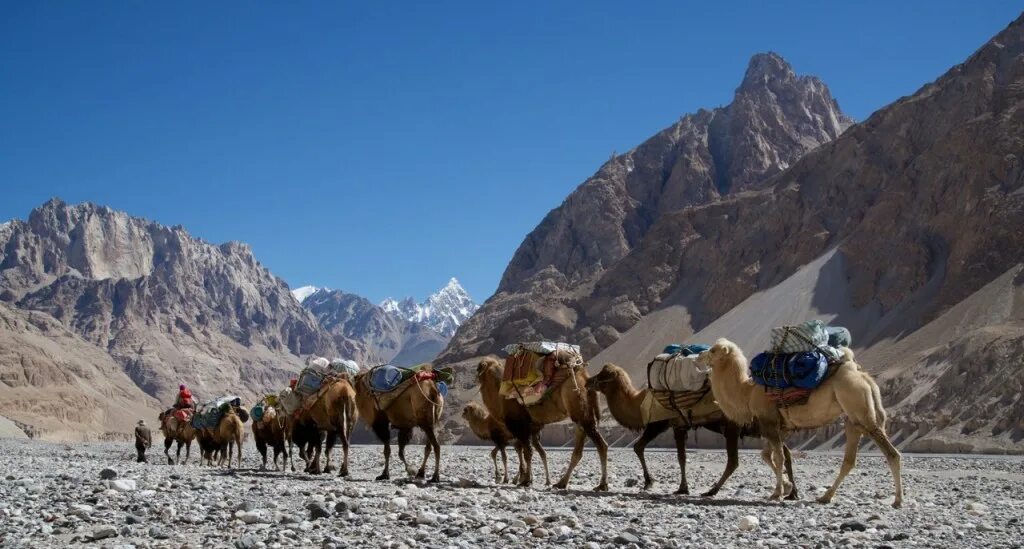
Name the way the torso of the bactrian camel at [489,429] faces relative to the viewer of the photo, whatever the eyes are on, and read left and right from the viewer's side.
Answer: facing to the left of the viewer

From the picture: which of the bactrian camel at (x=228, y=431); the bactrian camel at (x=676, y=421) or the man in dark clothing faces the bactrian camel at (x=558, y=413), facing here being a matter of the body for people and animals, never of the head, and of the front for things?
the bactrian camel at (x=676, y=421)

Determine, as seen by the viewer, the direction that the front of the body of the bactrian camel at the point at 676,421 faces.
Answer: to the viewer's left

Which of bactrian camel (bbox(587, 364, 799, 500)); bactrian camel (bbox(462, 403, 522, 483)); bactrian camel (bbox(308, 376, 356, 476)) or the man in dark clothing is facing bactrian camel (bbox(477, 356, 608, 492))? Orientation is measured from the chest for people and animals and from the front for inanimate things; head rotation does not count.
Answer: bactrian camel (bbox(587, 364, 799, 500))

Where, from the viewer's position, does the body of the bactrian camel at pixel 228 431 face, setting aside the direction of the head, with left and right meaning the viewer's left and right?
facing away from the viewer and to the left of the viewer

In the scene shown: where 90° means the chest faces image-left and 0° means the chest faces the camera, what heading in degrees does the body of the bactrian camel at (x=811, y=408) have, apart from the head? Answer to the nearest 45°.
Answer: approximately 90°

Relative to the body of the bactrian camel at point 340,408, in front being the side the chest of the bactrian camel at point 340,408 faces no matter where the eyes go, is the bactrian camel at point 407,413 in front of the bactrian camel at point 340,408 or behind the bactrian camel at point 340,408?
behind

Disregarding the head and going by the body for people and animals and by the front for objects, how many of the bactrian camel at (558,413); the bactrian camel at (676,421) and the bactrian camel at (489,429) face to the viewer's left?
3

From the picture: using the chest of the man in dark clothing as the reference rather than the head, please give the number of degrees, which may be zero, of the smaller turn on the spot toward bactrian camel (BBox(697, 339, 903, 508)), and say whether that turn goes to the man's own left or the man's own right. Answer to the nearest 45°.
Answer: approximately 135° to the man's own left

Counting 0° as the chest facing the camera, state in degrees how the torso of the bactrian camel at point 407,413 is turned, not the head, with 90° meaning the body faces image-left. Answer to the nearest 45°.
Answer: approximately 90°

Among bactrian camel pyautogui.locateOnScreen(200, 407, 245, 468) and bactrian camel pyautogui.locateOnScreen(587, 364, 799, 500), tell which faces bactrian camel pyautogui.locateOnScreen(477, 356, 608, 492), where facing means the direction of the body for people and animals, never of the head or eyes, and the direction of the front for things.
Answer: bactrian camel pyautogui.locateOnScreen(587, 364, 799, 500)

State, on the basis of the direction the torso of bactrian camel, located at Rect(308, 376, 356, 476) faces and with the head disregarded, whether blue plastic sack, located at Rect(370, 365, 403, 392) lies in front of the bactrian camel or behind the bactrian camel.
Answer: behind

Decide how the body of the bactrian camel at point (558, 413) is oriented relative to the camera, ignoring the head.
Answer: to the viewer's left

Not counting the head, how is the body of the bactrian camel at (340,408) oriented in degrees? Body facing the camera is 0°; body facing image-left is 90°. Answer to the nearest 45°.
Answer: approximately 135°
